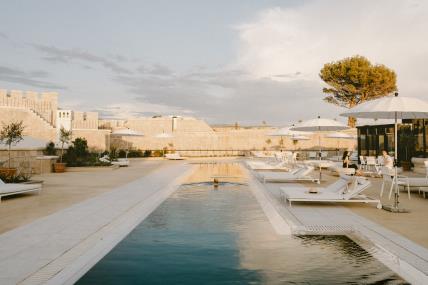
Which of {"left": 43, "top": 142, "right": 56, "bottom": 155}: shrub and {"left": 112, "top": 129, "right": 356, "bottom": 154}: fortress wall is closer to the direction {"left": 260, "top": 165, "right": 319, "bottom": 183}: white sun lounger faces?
the shrub

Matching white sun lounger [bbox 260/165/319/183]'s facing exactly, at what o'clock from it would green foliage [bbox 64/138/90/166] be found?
The green foliage is roughly at 1 o'clock from the white sun lounger.

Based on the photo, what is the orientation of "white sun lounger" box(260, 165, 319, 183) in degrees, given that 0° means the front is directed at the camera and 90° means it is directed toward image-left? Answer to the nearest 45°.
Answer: approximately 90°

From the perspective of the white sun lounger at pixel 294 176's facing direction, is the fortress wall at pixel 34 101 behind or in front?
in front

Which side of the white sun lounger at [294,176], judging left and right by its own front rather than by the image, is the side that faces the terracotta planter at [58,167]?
front

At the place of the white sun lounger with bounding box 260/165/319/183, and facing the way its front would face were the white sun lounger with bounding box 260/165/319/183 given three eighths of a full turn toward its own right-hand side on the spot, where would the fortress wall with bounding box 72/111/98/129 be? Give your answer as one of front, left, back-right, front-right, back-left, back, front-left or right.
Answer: left

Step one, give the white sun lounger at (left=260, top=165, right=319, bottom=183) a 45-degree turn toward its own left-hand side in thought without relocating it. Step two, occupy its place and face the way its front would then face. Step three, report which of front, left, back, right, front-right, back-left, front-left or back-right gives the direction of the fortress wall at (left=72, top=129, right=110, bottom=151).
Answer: right

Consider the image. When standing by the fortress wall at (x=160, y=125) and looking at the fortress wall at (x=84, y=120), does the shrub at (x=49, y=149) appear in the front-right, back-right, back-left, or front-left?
front-left

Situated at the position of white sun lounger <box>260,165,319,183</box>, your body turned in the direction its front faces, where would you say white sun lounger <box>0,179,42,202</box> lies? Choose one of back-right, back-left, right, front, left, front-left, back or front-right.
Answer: front-left

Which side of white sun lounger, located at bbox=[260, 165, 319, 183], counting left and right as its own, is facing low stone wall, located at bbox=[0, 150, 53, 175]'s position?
front

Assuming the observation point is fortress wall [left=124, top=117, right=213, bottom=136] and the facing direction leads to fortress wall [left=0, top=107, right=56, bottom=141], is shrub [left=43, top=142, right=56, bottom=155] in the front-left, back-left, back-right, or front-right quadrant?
front-left

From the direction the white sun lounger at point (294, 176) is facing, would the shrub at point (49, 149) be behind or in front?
in front

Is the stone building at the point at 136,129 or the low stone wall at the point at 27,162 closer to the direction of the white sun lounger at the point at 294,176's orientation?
the low stone wall

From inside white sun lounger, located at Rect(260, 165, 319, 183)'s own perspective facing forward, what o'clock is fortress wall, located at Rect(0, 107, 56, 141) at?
The fortress wall is roughly at 1 o'clock from the white sun lounger.
